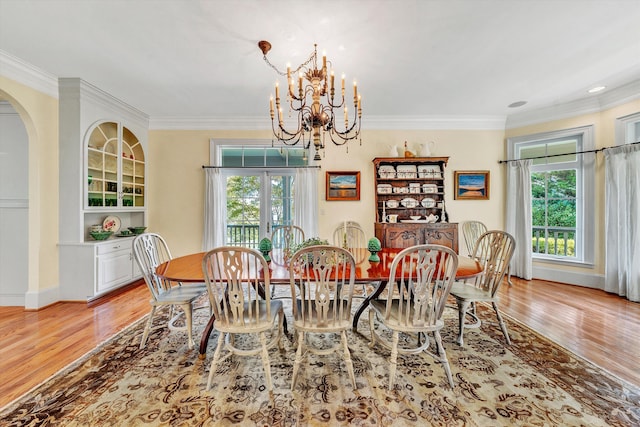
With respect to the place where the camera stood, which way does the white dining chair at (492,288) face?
facing the viewer and to the left of the viewer

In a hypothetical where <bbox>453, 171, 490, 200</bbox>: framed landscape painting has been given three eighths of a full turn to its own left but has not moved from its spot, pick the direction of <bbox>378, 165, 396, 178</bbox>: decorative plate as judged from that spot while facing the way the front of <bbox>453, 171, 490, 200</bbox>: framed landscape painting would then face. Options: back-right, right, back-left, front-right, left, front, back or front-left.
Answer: back

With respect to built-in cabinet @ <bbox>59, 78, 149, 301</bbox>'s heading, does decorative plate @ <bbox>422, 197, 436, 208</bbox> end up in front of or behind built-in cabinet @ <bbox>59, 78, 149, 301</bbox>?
in front

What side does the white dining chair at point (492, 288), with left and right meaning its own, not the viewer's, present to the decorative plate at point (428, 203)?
right

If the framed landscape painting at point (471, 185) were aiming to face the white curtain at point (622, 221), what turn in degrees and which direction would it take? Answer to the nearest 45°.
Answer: approximately 90° to its left

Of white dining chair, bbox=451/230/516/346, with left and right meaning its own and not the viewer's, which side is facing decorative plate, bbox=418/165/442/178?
right

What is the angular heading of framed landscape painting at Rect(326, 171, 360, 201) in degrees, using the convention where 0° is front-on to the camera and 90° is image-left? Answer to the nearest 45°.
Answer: approximately 0°

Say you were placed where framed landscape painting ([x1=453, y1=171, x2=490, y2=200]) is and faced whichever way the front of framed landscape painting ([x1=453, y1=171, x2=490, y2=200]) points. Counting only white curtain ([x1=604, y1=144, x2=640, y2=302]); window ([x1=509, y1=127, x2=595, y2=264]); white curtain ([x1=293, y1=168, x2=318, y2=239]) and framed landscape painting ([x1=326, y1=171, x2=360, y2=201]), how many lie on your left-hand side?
2

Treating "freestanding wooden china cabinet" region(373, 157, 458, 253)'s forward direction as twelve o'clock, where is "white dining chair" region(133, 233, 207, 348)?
The white dining chair is roughly at 1 o'clock from the freestanding wooden china cabinet.

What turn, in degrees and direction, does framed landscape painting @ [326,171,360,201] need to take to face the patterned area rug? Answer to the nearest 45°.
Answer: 0° — it already faces it

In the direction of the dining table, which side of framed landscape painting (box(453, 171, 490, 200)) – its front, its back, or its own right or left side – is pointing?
front

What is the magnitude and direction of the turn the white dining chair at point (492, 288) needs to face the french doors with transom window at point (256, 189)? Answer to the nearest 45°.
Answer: approximately 45° to its right

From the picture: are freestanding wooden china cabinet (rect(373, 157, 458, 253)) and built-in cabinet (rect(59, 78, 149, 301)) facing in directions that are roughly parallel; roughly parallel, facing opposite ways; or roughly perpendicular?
roughly perpendicular

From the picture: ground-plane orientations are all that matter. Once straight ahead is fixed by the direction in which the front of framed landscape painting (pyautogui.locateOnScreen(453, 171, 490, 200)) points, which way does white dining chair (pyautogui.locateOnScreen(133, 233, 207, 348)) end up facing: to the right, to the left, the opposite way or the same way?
to the left

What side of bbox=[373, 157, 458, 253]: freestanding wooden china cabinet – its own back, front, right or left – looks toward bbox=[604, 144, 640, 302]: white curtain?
left

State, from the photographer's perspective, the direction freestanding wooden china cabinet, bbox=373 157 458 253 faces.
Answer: facing the viewer

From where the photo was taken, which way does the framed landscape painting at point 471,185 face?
toward the camera
